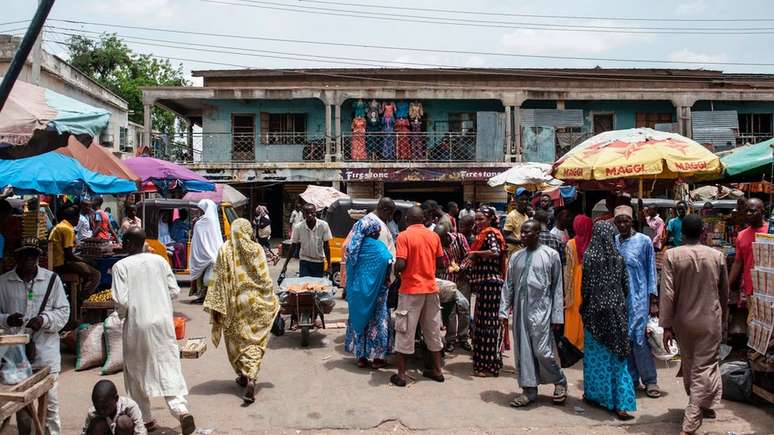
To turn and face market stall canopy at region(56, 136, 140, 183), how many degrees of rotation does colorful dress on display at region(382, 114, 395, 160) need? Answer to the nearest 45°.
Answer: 0° — it already faces it

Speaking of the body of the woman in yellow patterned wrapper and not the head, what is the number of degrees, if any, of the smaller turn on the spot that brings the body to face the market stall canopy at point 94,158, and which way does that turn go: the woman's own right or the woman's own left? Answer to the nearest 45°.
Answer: approximately 45° to the woman's own left

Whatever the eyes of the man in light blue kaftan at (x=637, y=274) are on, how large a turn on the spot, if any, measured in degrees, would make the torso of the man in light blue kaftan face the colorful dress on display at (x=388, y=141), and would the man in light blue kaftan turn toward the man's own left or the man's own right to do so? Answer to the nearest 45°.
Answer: approximately 135° to the man's own right

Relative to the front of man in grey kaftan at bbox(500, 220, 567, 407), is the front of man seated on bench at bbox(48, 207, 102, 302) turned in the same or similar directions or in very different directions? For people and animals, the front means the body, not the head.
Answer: very different directions

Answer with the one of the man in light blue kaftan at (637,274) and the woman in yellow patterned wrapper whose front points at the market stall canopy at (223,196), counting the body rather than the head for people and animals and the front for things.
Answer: the woman in yellow patterned wrapper

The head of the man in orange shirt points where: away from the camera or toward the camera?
away from the camera

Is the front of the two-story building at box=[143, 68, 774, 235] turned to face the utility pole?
yes

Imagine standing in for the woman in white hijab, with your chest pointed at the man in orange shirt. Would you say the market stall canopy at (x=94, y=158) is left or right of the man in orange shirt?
right

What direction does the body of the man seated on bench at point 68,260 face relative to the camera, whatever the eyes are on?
to the viewer's right

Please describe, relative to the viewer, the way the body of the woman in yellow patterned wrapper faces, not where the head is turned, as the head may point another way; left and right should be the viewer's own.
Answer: facing away from the viewer

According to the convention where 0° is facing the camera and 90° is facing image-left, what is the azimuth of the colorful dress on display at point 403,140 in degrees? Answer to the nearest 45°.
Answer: approximately 0°
